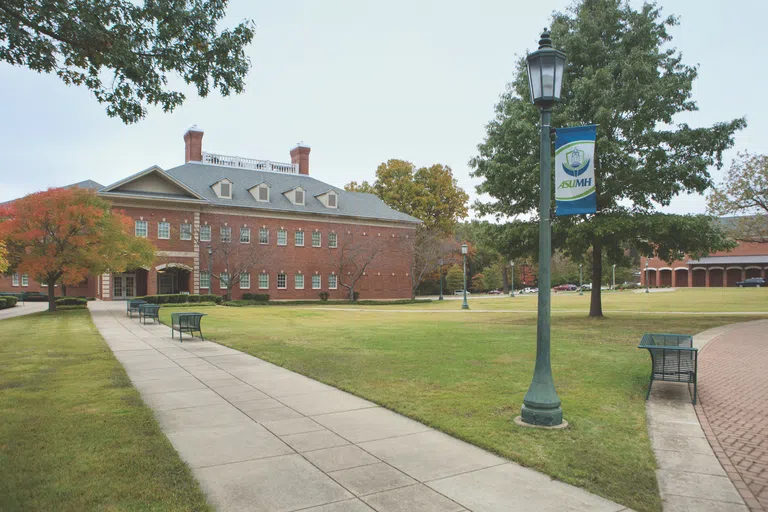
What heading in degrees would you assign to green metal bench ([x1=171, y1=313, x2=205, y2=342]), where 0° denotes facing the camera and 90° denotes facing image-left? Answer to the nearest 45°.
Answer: approximately 90°

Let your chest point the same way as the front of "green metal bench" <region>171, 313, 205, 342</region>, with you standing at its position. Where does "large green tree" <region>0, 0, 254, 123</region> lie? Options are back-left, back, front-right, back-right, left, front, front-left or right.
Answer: left

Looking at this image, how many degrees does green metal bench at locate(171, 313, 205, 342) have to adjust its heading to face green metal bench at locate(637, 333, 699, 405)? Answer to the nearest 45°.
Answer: approximately 135° to its left

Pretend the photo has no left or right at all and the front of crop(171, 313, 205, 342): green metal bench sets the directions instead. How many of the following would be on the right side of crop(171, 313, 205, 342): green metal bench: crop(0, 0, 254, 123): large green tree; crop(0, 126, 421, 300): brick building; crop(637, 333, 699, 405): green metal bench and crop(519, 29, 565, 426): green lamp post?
1

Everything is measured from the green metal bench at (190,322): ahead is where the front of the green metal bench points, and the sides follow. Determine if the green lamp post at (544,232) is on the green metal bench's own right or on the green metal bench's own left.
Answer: on the green metal bench's own left

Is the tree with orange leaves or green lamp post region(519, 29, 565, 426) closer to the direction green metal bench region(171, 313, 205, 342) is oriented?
the tree with orange leaves

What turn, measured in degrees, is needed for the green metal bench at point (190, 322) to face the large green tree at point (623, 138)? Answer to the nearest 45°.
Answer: approximately 180°

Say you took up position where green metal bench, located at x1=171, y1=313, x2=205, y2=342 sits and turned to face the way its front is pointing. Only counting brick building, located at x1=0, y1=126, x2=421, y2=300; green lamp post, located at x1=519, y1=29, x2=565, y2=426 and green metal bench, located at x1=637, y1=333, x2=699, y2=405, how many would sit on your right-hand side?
1

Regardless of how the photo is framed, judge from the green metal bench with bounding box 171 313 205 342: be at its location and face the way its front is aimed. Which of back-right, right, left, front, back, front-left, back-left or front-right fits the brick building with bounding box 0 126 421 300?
right
